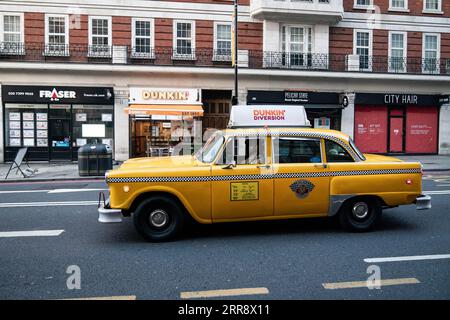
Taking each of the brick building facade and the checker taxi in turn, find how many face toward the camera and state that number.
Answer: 1

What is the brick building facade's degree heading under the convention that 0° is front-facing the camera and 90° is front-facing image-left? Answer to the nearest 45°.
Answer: approximately 0°

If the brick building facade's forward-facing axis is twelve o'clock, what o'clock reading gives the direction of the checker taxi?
The checker taxi is roughly at 12 o'clock from the brick building facade.

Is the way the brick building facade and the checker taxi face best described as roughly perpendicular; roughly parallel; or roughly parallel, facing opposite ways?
roughly perpendicular
